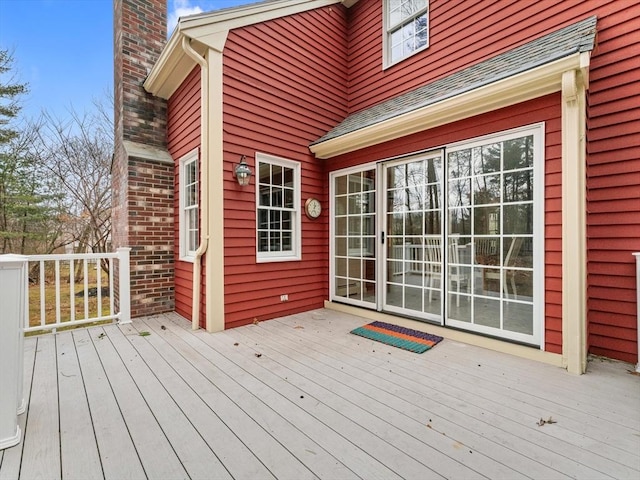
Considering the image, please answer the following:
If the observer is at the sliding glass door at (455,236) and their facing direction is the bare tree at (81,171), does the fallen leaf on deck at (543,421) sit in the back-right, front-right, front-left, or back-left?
back-left

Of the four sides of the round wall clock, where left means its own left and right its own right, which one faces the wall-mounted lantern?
right

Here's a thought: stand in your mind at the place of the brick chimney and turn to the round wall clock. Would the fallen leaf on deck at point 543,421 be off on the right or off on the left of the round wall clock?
right

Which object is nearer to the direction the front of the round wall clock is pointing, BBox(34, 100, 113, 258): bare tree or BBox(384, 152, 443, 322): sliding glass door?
the sliding glass door

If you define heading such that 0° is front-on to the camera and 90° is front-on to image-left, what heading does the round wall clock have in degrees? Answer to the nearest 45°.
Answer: approximately 315°

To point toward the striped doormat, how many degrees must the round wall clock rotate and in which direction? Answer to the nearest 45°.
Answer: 0° — it already faces it

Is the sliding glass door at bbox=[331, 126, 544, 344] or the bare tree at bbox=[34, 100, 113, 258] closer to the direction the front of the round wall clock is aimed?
the sliding glass door

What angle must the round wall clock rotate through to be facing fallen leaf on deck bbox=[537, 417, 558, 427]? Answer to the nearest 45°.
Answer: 0° — it already faces it

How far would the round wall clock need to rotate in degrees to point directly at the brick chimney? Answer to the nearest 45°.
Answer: approximately 135° to its right
